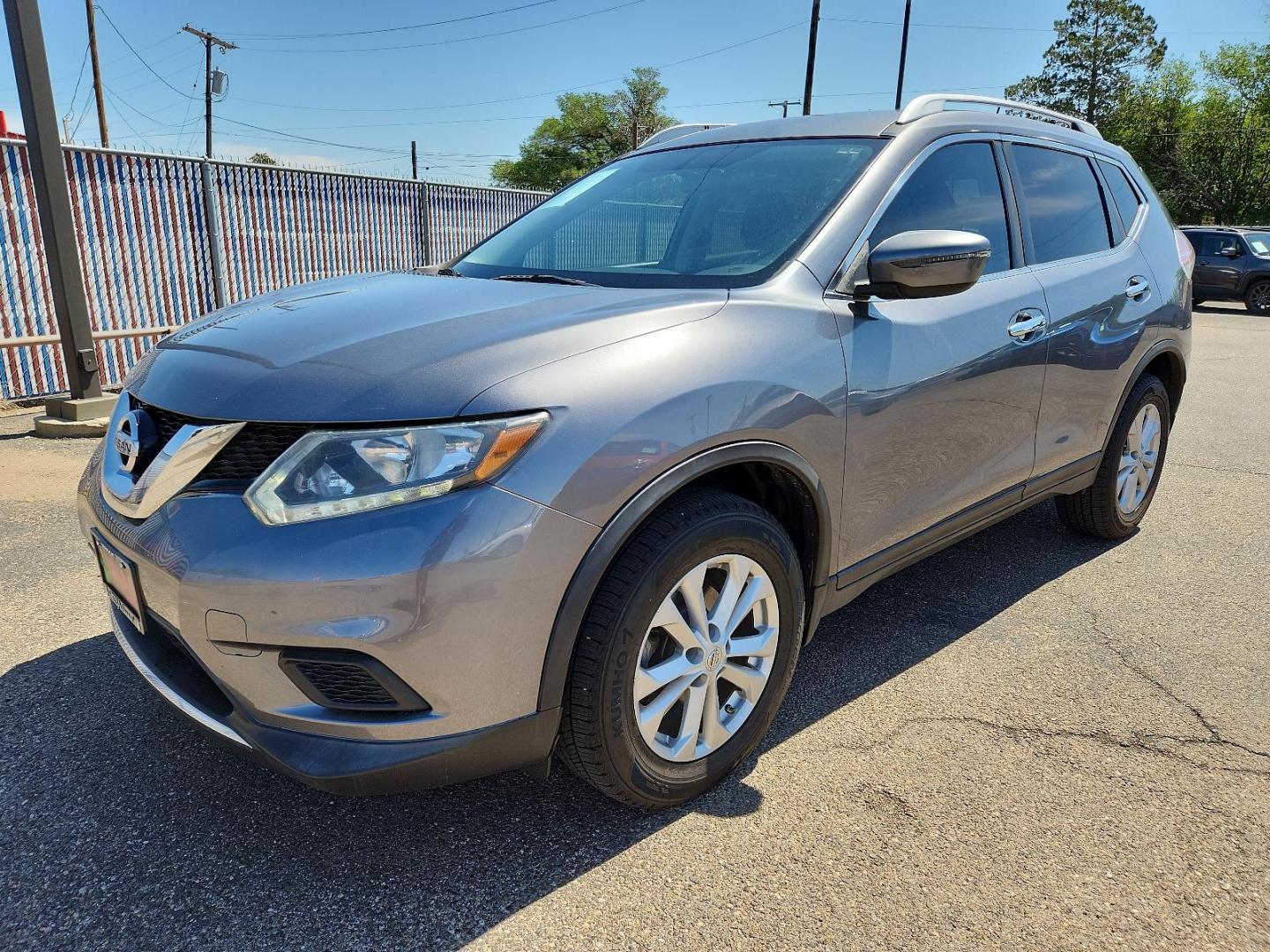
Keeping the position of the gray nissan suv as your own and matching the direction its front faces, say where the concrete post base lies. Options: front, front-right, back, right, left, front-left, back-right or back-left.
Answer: right

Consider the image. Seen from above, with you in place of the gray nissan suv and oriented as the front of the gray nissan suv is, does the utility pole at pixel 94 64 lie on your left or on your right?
on your right

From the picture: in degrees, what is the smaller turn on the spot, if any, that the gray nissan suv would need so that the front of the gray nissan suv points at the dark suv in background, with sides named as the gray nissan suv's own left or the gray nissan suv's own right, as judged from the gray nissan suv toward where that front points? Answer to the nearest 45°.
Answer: approximately 180°

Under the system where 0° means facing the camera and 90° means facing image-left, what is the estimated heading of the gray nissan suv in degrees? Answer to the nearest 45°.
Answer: approximately 45°

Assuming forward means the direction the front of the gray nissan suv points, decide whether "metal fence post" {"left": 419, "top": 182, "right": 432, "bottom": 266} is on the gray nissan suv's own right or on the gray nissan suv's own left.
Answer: on the gray nissan suv's own right

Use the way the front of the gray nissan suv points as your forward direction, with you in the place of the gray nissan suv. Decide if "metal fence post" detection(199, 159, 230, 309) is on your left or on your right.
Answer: on your right
